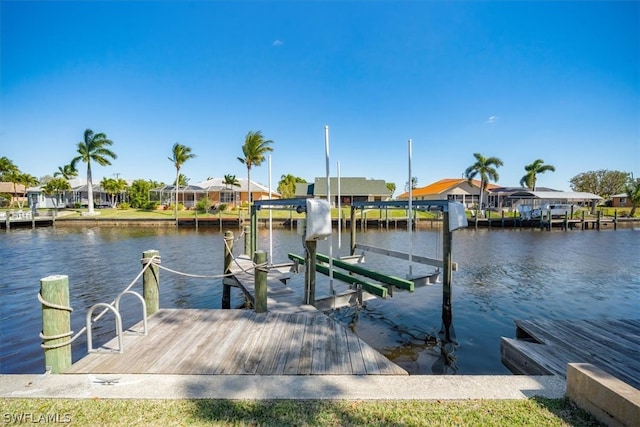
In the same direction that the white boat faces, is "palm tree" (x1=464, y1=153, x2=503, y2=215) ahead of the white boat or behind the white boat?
behind

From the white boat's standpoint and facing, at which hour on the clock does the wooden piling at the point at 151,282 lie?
The wooden piling is roughly at 3 o'clock from the white boat.

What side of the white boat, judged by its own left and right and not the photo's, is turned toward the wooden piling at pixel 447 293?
right

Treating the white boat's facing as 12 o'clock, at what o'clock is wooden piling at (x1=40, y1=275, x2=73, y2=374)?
The wooden piling is roughly at 3 o'clock from the white boat.

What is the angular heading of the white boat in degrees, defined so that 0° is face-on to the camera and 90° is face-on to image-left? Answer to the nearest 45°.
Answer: approximately 270°

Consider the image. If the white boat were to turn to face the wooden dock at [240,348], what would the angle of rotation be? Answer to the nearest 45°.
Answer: approximately 90° to its right

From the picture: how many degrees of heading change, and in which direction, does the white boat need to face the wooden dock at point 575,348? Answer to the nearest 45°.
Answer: approximately 90° to its right
